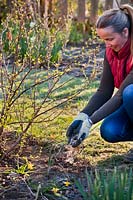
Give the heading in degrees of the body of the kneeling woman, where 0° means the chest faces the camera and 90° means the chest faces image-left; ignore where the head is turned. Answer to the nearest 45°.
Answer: approximately 45°
